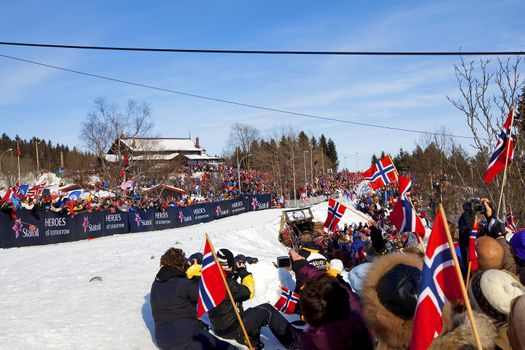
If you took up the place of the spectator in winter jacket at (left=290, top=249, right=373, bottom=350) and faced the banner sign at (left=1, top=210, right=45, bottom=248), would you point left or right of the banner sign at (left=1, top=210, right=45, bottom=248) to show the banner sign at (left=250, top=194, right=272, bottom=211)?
right

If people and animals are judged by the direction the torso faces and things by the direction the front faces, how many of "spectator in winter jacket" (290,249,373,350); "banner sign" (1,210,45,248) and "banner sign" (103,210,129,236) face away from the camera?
1

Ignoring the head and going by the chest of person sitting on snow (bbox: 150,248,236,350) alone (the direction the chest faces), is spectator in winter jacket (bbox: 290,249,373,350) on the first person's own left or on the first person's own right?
on the first person's own right

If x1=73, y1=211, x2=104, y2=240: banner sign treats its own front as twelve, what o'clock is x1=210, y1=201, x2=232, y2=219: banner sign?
x1=210, y1=201, x2=232, y2=219: banner sign is roughly at 9 o'clock from x1=73, y1=211, x2=104, y2=240: banner sign.

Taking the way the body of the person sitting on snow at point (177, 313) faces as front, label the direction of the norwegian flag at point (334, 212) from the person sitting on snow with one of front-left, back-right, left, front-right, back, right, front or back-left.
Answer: front

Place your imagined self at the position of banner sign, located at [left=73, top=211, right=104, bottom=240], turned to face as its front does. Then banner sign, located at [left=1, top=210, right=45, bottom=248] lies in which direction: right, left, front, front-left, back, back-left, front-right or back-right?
right

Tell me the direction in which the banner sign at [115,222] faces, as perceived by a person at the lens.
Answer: facing the viewer and to the right of the viewer

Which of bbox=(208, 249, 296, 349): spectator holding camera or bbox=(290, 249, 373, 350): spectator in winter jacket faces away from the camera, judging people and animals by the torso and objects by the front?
the spectator in winter jacket

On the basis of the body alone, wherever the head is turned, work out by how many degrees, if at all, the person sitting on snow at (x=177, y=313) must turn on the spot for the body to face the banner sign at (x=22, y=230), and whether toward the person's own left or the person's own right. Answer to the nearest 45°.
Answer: approximately 90° to the person's own left

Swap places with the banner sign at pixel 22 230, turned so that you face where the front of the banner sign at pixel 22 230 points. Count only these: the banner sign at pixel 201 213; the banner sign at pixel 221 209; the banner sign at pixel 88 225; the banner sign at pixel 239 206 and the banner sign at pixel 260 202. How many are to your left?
5
